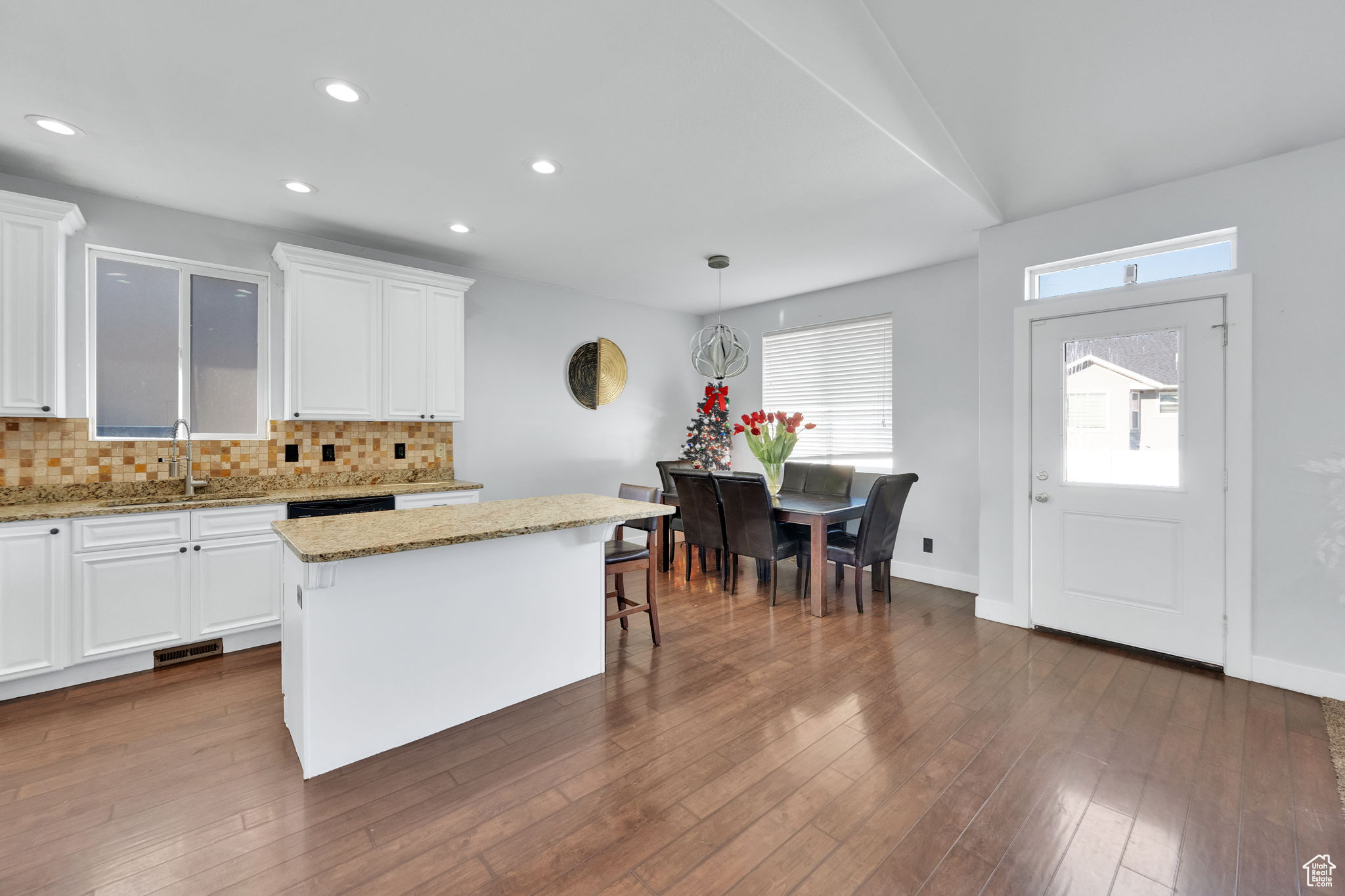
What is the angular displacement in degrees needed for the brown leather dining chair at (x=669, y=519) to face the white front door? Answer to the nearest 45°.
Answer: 0° — it already faces it

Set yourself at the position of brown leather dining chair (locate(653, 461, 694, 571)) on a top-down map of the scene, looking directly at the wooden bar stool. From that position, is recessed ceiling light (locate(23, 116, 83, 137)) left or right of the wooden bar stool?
right

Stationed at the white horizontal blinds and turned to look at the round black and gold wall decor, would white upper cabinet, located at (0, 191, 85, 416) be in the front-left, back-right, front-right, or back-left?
front-left

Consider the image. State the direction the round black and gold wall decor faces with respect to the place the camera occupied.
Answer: facing the viewer and to the right of the viewer

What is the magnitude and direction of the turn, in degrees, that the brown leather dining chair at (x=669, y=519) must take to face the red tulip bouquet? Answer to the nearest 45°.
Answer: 0° — it already faces it

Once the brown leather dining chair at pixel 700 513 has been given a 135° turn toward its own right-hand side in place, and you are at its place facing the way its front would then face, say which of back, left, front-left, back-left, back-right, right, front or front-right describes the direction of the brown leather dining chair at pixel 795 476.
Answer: back-left

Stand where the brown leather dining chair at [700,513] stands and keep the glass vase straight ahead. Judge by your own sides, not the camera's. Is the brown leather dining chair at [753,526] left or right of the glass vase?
right

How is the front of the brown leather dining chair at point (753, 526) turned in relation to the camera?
facing away from the viewer and to the right of the viewer

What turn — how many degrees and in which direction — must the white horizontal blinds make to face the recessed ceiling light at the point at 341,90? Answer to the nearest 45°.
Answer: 0° — it already faces it

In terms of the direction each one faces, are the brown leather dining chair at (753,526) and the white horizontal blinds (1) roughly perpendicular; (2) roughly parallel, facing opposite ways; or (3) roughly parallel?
roughly parallel, facing opposite ways

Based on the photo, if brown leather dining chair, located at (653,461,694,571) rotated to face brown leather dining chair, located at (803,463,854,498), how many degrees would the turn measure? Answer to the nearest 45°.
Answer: approximately 45° to its left

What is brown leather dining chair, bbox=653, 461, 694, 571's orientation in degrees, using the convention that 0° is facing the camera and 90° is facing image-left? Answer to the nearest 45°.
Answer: approximately 315°

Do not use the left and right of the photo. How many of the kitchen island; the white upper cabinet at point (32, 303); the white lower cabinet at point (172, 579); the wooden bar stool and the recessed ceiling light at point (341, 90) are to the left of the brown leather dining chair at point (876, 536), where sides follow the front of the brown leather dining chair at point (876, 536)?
5

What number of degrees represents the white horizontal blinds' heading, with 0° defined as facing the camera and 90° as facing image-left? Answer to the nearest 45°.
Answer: approximately 45°

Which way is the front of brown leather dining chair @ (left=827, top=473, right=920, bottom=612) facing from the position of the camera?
facing away from the viewer and to the left of the viewer

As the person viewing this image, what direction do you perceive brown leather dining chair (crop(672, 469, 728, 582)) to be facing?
facing away from the viewer and to the right of the viewer

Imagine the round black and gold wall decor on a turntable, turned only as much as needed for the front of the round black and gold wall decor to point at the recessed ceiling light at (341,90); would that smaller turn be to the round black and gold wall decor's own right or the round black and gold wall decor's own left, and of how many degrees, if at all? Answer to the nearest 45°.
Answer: approximately 45° to the round black and gold wall decor's own right

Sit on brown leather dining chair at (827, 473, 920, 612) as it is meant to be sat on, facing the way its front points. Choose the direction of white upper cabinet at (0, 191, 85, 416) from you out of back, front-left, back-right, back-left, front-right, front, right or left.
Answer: left

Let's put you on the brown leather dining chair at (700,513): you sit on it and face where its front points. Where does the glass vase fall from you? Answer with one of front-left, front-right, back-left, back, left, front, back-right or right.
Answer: front-right

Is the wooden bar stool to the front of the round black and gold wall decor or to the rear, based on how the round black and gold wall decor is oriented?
to the front
